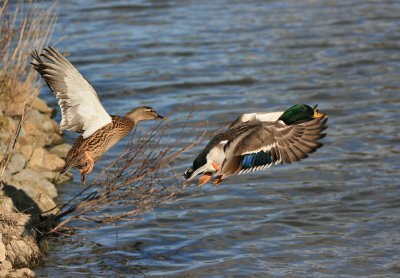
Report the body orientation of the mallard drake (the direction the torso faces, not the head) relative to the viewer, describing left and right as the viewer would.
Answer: facing to the right of the viewer

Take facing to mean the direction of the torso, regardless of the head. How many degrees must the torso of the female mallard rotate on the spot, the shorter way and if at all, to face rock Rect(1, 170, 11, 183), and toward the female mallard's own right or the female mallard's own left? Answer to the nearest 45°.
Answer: approximately 135° to the female mallard's own left

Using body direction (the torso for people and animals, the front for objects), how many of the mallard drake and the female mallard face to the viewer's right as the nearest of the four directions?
2

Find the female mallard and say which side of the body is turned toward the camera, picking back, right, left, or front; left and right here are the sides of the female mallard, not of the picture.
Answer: right

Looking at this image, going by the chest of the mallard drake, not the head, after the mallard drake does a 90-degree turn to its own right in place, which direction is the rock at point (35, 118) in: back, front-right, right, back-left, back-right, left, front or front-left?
back-right

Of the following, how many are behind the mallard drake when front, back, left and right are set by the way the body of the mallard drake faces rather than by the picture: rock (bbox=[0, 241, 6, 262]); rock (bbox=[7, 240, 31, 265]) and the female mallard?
3
